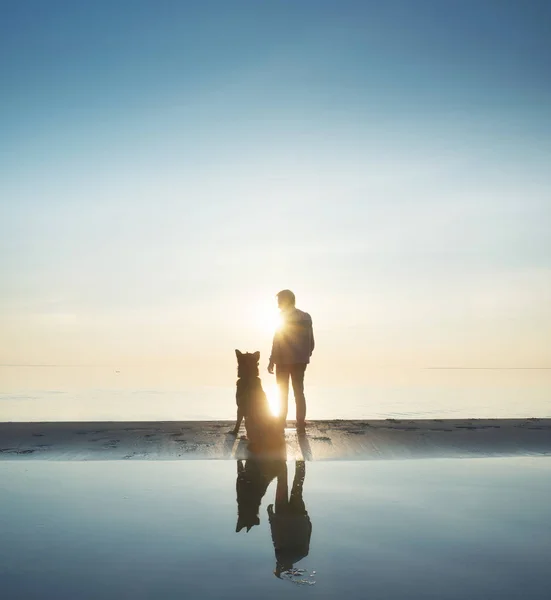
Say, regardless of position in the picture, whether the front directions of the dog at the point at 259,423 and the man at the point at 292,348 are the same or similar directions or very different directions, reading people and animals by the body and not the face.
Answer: same or similar directions

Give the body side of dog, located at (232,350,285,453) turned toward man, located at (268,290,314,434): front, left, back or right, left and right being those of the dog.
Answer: right

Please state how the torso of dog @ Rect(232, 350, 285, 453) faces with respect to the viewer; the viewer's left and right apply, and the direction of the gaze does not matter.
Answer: facing away from the viewer and to the left of the viewer

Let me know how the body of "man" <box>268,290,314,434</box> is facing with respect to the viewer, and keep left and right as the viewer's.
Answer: facing away from the viewer and to the left of the viewer

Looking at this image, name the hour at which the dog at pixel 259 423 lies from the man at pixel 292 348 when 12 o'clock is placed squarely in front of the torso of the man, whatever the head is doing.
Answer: The dog is roughly at 8 o'clock from the man.

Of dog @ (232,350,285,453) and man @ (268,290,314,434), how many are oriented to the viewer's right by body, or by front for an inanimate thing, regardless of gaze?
0
